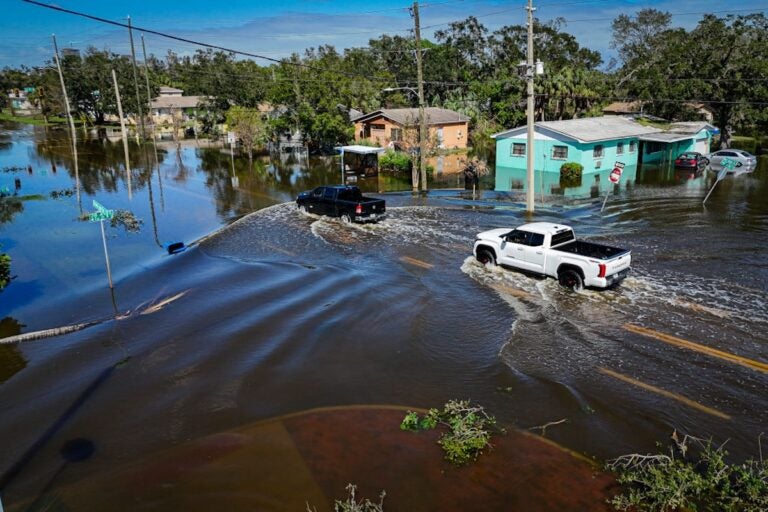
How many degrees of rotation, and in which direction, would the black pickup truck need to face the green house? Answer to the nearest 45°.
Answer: approximately 90° to its right

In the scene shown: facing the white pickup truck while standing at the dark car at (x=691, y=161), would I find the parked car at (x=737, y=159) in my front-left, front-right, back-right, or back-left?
back-left

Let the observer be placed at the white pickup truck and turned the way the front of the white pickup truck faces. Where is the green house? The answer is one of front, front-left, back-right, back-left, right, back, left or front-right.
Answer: front-right

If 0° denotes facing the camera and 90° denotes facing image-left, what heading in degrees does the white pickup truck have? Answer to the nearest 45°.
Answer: approximately 135°

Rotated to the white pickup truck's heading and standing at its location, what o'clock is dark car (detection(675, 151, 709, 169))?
The dark car is roughly at 2 o'clock from the white pickup truck.

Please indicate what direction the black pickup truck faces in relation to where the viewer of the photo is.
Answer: facing away from the viewer and to the left of the viewer

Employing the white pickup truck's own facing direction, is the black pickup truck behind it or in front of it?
in front

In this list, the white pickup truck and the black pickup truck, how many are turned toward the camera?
0

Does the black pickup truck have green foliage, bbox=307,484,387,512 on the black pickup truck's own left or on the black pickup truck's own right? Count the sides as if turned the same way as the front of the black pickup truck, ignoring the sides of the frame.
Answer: on the black pickup truck's own left

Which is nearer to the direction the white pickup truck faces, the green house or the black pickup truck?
the black pickup truck

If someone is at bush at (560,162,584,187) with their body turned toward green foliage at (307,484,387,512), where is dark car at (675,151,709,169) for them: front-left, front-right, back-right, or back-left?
back-left

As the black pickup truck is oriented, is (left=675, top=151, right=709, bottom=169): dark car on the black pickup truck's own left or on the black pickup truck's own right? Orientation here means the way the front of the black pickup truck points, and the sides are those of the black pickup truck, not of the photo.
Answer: on the black pickup truck's own right

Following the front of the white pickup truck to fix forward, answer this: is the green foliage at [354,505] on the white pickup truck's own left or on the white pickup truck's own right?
on the white pickup truck's own left
